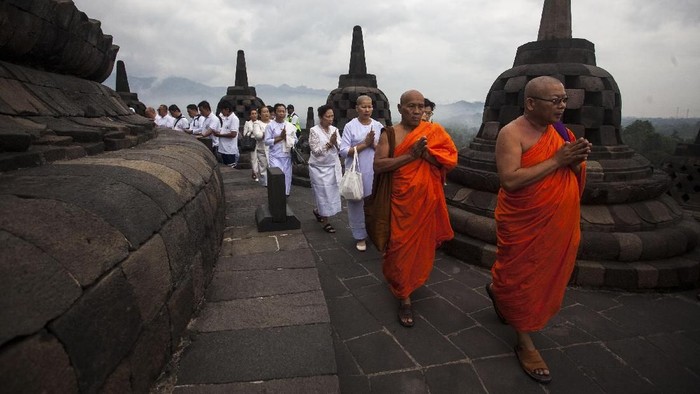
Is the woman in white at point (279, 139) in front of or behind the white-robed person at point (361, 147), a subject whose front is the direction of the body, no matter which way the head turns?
behind

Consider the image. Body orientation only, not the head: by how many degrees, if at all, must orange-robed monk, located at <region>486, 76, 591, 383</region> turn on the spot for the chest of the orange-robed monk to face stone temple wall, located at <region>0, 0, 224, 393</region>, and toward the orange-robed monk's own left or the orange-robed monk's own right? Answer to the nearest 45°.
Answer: approximately 90° to the orange-robed monk's own right

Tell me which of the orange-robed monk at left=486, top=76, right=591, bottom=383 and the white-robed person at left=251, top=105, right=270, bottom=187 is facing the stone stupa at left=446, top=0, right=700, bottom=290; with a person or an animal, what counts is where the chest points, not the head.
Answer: the white-robed person

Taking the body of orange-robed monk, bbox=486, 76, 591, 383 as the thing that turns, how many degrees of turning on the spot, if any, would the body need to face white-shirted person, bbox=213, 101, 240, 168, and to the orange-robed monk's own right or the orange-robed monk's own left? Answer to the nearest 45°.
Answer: approximately 180°

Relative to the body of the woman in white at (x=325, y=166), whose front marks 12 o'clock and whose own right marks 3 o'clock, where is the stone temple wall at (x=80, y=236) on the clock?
The stone temple wall is roughly at 2 o'clock from the woman in white.

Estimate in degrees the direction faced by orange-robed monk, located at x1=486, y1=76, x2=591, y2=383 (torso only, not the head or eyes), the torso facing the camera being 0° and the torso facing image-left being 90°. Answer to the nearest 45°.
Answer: approximately 315°

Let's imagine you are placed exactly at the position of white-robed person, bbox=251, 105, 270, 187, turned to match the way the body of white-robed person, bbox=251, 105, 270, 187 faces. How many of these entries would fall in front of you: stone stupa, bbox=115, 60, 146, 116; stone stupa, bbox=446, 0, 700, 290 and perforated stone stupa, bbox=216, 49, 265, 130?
1
